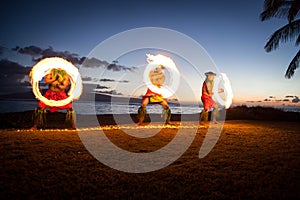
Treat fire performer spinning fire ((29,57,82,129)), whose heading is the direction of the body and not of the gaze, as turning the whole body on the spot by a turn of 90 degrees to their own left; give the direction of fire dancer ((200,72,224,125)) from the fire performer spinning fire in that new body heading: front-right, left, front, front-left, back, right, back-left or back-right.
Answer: front

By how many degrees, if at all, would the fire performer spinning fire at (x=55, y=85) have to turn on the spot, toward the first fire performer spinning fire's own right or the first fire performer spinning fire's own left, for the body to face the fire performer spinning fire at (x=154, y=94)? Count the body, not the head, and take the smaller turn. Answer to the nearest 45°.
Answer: approximately 90° to the first fire performer spinning fire's own left

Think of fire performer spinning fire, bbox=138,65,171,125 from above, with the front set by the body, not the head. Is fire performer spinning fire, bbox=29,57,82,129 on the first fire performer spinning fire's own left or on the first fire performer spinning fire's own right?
on the first fire performer spinning fire's own right

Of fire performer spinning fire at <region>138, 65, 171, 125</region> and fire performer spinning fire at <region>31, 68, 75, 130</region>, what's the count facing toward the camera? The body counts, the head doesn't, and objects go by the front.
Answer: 2

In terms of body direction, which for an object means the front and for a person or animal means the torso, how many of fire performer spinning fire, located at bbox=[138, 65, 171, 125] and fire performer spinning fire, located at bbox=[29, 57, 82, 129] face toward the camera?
2

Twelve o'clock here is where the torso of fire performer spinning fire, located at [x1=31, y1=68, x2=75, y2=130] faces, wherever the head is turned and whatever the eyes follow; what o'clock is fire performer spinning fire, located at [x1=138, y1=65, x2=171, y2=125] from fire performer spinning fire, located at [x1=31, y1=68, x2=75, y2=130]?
fire performer spinning fire, located at [x1=138, y1=65, x2=171, y2=125] is roughly at 9 o'clock from fire performer spinning fire, located at [x1=31, y1=68, x2=75, y2=130].

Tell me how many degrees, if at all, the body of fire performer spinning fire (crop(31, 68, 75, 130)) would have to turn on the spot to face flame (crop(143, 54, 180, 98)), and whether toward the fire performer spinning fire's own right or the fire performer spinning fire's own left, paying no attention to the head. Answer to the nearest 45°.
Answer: approximately 90° to the fire performer spinning fire's own left

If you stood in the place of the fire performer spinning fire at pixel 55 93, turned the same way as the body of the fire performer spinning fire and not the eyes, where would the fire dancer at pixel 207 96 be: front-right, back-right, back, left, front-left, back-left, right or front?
left

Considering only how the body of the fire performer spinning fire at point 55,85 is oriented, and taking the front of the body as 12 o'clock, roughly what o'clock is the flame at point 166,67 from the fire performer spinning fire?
The flame is roughly at 9 o'clock from the fire performer spinning fire.

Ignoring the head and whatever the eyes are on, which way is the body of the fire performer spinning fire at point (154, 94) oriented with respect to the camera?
toward the camera

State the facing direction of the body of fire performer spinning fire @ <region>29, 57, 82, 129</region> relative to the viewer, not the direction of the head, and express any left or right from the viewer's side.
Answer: facing the viewer
